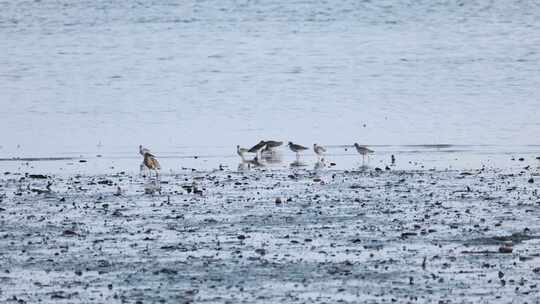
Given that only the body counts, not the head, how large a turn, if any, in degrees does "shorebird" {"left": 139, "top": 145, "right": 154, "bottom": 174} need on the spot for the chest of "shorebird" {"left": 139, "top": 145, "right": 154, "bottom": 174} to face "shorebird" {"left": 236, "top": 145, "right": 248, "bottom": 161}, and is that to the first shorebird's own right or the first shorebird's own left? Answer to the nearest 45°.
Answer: approximately 180°

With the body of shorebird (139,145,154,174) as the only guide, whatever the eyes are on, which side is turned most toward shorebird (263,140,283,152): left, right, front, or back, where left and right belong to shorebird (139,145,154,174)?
back

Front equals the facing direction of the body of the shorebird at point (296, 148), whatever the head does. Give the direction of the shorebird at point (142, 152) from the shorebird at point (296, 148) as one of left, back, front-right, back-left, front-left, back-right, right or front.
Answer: front

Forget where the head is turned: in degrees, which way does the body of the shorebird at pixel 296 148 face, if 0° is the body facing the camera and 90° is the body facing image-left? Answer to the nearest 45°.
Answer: approximately 90°

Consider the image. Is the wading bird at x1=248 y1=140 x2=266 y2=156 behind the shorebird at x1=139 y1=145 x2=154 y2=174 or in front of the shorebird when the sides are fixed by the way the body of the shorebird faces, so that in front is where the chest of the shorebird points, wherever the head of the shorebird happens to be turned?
behind

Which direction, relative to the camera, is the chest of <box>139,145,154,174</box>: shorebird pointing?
to the viewer's left

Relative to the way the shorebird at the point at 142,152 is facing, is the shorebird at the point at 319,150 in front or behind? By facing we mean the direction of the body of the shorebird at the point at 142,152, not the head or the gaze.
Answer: behind
